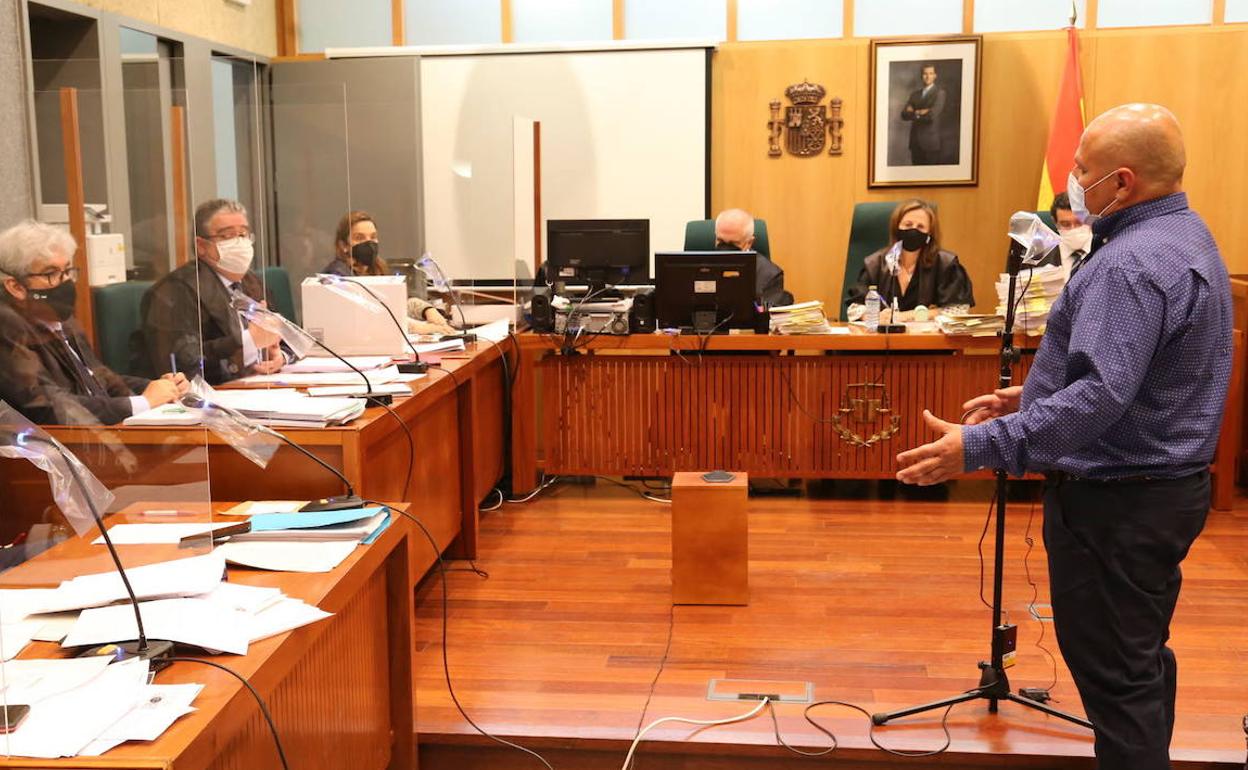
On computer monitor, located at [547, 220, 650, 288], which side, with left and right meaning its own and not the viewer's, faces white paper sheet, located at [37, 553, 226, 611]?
back

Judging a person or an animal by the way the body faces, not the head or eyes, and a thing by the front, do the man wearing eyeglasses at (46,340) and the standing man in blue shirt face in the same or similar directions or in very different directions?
very different directions

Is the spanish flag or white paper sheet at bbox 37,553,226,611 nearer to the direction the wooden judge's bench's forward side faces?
the white paper sheet

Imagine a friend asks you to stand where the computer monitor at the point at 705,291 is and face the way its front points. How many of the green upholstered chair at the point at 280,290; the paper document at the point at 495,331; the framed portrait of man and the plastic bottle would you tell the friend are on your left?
2

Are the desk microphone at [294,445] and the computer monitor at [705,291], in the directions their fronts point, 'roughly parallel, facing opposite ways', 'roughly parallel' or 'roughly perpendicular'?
roughly perpendicular

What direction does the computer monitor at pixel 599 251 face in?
away from the camera
